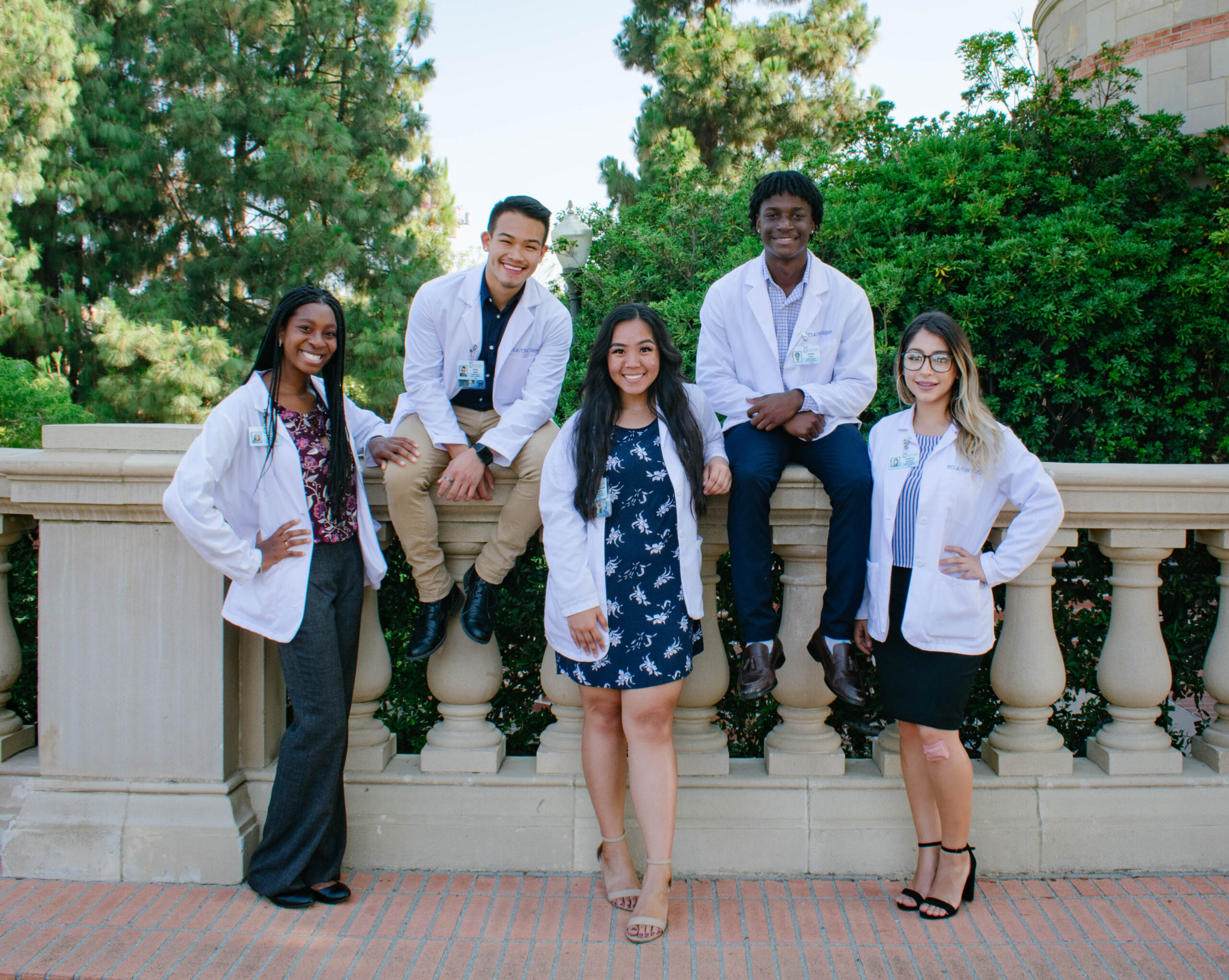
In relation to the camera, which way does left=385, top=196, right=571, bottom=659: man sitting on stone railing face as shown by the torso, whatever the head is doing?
toward the camera

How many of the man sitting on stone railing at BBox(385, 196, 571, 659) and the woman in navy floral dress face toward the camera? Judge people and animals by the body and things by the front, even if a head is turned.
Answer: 2

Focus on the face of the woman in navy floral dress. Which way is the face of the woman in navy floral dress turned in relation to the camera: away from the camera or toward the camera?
toward the camera

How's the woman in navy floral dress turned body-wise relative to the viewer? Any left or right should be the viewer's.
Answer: facing the viewer

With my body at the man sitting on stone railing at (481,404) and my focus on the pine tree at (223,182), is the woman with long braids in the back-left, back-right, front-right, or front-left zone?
back-left

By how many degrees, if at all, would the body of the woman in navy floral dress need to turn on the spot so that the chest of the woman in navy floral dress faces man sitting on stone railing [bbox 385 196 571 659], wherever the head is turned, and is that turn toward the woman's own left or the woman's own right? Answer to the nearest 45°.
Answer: approximately 135° to the woman's own right

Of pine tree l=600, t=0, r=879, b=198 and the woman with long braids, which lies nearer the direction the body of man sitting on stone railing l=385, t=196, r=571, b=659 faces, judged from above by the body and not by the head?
the woman with long braids

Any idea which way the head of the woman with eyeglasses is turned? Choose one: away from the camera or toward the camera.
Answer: toward the camera

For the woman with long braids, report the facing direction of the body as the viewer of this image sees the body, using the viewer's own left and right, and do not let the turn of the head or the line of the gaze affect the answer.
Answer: facing the viewer and to the right of the viewer

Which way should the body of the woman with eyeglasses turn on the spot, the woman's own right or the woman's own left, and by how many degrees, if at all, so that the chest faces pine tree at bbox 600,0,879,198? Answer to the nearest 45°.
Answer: approximately 135° to the woman's own right

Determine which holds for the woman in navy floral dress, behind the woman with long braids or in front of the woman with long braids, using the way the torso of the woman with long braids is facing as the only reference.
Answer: in front
